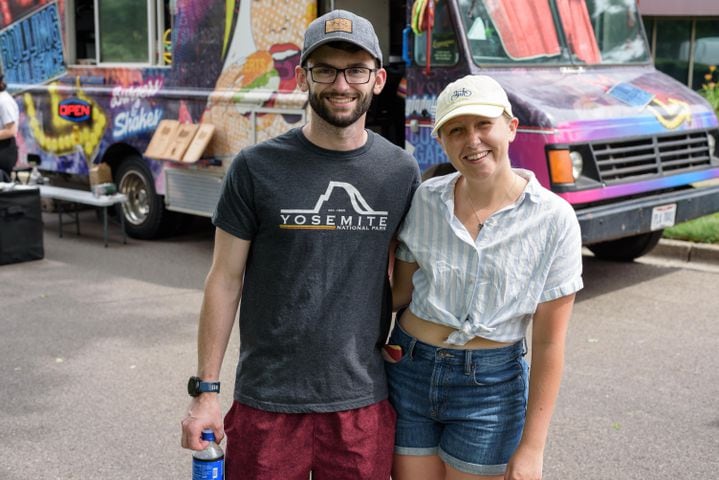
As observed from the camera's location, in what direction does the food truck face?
facing the viewer and to the right of the viewer

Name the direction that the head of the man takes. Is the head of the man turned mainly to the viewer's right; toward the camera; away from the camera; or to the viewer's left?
toward the camera

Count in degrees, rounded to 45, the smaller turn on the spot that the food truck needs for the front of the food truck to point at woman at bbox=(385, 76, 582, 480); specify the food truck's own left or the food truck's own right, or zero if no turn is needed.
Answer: approximately 45° to the food truck's own right

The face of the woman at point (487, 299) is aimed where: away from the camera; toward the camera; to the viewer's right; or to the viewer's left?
toward the camera

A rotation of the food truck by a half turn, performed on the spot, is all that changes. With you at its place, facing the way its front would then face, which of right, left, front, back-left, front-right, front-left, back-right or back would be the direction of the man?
back-left

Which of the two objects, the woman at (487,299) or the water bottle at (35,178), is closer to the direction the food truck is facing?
the woman
